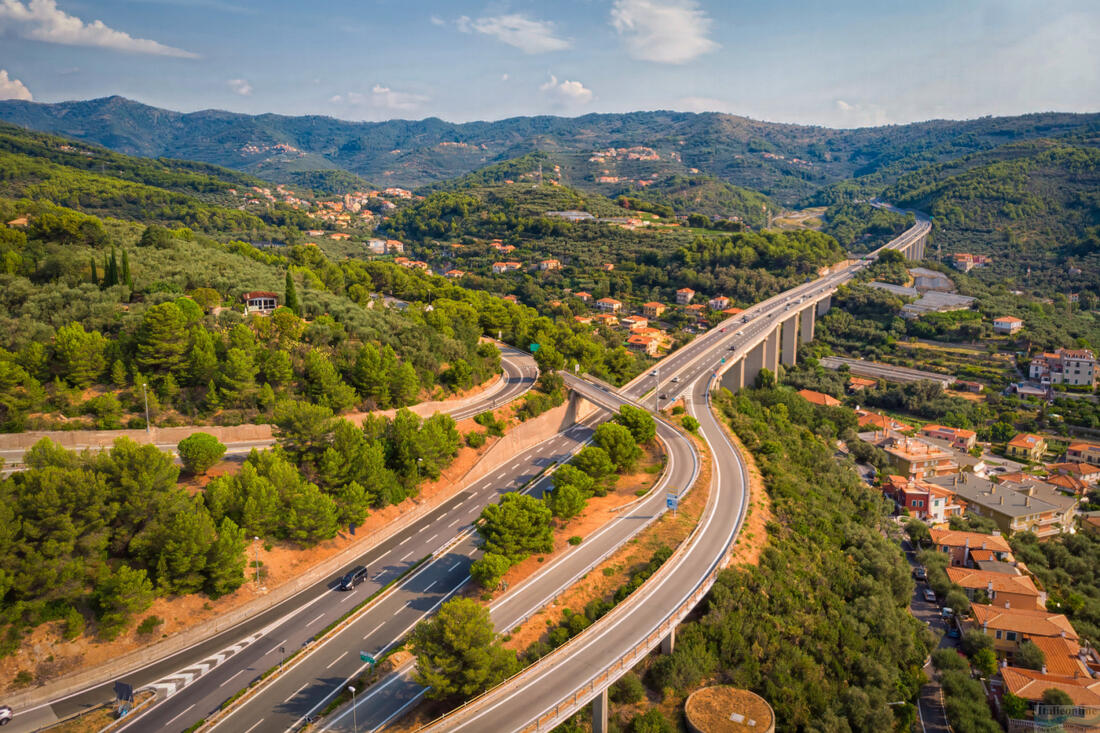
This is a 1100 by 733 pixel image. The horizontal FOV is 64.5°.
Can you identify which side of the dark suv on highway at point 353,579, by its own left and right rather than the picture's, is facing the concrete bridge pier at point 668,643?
left

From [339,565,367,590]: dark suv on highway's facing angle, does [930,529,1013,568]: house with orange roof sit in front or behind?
behind

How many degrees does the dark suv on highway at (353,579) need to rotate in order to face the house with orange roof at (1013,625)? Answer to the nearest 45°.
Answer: approximately 135° to its left

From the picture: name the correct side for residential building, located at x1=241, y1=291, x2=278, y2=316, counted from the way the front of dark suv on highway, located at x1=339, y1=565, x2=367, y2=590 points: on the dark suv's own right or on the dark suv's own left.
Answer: on the dark suv's own right

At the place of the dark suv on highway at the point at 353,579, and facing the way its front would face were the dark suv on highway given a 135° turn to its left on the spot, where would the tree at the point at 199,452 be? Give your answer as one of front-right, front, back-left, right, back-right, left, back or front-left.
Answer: back-left

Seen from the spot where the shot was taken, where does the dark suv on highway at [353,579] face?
facing the viewer and to the left of the viewer

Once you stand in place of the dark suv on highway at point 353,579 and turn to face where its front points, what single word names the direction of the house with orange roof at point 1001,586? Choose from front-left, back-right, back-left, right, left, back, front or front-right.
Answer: back-left

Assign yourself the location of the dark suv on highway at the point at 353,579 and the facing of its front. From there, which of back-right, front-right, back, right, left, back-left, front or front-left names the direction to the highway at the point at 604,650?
left
